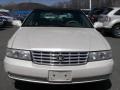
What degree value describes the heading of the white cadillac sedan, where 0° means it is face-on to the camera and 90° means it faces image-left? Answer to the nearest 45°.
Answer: approximately 0°

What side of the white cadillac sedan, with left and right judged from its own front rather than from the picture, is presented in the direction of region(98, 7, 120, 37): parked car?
back
